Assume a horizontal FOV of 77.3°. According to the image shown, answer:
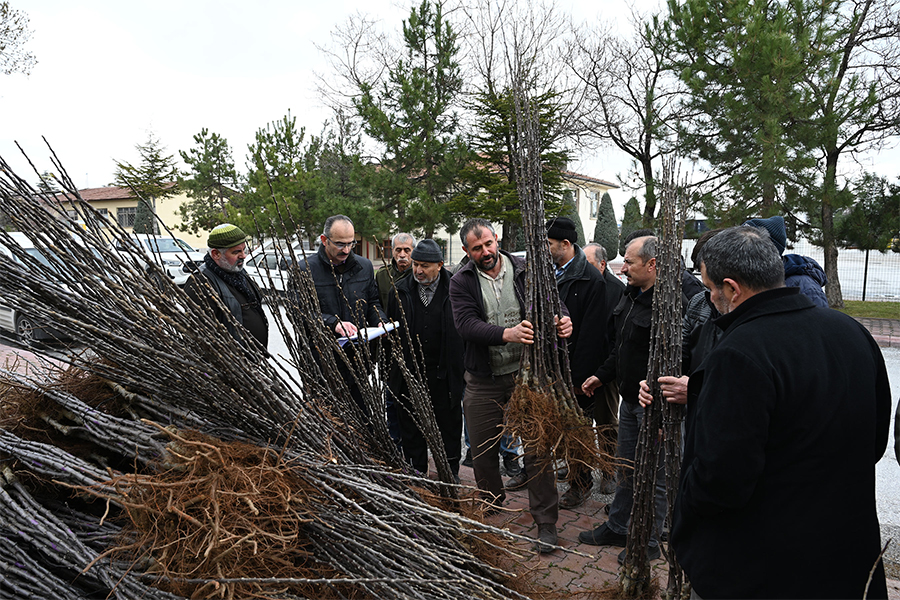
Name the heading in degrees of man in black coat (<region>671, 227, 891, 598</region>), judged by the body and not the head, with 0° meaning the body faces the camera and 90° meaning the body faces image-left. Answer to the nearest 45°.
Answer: approximately 135°

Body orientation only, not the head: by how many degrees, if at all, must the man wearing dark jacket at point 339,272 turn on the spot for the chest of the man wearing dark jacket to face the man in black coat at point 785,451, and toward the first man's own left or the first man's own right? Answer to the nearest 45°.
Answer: approximately 45° to the first man's own left

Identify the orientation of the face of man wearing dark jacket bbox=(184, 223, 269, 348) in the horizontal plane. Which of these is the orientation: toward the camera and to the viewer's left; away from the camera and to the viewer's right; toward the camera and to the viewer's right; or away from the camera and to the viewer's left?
toward the camera and to the viewer's right

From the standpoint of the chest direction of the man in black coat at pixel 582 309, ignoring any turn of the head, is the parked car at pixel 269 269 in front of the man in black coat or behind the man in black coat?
in front

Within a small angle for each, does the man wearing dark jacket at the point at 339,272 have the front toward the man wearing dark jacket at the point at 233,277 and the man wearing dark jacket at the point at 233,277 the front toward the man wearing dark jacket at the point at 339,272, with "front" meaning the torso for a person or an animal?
no

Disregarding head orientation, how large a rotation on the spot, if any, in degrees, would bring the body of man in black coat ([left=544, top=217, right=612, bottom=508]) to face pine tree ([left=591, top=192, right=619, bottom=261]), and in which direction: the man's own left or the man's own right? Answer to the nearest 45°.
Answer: approximately 135° to the man's own right

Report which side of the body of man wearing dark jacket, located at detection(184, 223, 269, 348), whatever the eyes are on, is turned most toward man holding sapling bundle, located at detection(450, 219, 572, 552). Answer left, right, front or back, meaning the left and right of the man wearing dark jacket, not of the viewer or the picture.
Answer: front

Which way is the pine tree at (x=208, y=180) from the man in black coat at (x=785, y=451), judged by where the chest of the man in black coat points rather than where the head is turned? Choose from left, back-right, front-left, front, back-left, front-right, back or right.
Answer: front

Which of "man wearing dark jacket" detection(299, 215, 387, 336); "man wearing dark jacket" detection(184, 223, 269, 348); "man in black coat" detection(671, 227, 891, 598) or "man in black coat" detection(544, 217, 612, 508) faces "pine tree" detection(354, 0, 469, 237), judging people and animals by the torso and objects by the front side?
"man in black coat" detection(671, 227, 891, 598)

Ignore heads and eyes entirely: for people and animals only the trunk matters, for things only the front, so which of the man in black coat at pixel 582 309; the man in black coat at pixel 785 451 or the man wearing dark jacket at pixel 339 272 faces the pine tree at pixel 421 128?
the man in black coat at pixel 785 451

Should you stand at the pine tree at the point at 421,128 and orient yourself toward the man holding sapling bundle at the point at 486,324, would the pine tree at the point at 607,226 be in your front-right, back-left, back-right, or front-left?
back-left

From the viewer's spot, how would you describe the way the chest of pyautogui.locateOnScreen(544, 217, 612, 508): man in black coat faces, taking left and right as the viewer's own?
facing the viewer and to the left of the viewer

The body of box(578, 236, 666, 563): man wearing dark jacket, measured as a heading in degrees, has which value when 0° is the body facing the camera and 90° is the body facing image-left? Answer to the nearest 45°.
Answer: approximately 90°

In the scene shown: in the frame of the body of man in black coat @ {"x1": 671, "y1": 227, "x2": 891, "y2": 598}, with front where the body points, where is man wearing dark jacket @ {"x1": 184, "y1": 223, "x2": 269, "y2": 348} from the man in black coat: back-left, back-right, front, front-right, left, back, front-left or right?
front-left

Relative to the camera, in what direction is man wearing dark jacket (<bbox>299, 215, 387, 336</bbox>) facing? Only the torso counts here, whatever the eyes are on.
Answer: toward the camera

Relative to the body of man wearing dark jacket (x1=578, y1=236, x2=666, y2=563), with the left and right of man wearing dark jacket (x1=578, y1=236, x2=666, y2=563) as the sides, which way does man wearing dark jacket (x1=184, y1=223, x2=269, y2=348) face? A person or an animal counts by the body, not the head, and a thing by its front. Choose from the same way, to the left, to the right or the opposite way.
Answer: the opposite way

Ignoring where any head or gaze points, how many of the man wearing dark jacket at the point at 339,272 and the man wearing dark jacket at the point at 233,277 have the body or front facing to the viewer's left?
0

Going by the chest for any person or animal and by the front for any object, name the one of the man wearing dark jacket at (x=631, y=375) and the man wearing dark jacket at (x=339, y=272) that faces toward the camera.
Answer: the man wearing dark jacket at (x=339, y=272)
